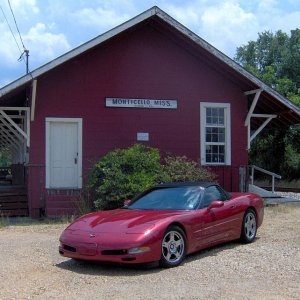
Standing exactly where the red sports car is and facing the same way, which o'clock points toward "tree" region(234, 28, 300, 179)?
The tree is roughly at 5 o'clock from the red sports car.

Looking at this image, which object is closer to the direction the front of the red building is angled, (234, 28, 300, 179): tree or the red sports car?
the red sports car

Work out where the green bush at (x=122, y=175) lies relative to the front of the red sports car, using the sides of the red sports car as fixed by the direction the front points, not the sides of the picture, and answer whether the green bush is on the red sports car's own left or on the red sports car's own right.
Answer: on the red sports car's own right

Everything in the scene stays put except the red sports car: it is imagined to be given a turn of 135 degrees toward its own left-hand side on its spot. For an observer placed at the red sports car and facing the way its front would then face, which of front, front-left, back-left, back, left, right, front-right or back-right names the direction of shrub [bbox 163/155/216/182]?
left

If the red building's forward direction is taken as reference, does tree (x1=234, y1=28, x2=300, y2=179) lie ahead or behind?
behind

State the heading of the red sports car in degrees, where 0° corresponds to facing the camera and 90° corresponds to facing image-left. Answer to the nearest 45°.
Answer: approximately 45°

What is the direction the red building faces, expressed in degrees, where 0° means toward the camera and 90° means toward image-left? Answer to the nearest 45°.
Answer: approximately 0°

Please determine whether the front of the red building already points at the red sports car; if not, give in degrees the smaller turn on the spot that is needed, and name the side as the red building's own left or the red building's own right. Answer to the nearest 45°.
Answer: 0° — it already faces it

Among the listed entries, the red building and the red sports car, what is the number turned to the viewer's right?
0
